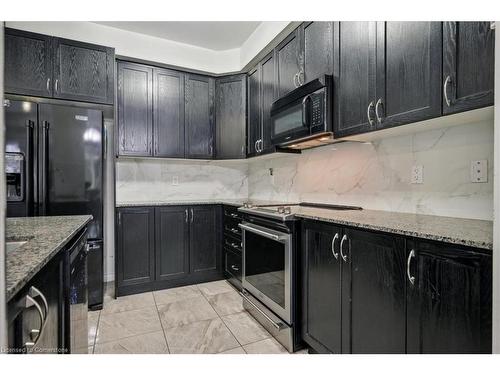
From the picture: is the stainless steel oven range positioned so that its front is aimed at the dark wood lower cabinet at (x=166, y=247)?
no

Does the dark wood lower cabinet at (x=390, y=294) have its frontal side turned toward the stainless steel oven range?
no

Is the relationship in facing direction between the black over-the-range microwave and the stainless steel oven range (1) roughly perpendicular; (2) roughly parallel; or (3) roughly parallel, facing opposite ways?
roughly parallel

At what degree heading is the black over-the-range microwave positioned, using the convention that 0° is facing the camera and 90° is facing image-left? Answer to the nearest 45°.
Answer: approximately 45°

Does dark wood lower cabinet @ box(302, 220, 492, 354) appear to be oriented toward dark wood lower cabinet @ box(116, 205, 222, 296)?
no

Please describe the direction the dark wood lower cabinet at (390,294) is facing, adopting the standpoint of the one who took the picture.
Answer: facing the viewer and to the left of the viewer

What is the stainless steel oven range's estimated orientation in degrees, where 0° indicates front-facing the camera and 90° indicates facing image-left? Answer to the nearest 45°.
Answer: approximately 45°

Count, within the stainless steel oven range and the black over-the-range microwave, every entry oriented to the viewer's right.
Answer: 0

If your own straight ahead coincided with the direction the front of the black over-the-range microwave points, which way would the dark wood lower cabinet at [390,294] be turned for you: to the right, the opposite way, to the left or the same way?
the same way

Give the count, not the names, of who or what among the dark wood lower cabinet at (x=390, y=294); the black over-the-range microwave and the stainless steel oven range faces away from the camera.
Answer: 0

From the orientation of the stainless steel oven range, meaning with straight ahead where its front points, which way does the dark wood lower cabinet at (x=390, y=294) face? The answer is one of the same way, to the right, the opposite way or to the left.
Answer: the same way
